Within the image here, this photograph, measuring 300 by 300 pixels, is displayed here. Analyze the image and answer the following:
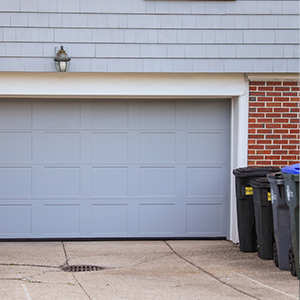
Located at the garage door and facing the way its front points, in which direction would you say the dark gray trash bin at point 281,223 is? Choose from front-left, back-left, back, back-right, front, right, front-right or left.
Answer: front-left

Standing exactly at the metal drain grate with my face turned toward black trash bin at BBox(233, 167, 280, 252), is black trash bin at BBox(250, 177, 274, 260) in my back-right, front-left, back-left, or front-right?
front-right

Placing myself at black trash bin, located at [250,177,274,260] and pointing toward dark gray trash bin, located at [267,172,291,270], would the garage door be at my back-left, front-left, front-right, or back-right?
back-right

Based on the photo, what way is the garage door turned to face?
toward the camera

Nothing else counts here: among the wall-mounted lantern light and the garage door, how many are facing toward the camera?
2

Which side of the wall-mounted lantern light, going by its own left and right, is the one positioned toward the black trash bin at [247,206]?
left

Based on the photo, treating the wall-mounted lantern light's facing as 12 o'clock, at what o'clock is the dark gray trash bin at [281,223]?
The dark gray trash bin is roughly at 10 o'clock from the wall-mounted lantern light.

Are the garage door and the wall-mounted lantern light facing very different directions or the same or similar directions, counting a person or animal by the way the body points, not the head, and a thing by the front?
same or similar directions

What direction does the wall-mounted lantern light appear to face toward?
toward the camera

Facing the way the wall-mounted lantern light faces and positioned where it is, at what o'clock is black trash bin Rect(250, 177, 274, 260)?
The black trash bin is roughly at 10 o'clock from the wall-mounted lantern light.
